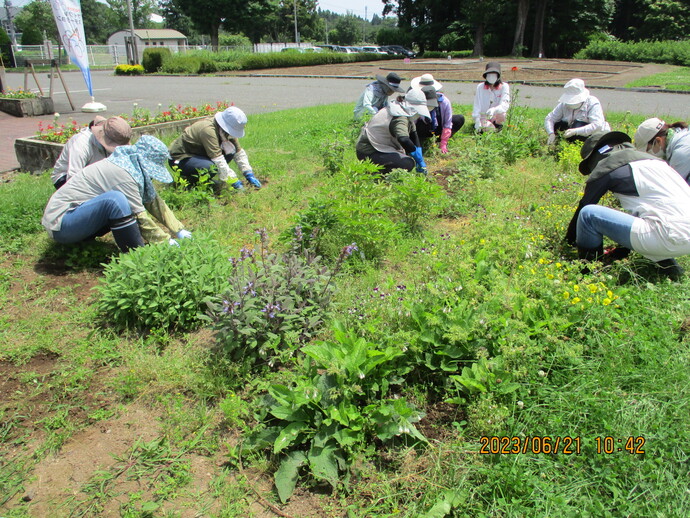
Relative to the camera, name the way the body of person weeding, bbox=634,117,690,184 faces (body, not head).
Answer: to the viewer's left

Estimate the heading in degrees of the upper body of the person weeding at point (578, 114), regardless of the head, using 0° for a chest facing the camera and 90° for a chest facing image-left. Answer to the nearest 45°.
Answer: approximately 45°

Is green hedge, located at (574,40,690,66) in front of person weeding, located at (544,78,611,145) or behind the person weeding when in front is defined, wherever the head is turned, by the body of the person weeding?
behind

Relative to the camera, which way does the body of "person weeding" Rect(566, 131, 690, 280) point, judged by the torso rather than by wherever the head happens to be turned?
to the viewer's left

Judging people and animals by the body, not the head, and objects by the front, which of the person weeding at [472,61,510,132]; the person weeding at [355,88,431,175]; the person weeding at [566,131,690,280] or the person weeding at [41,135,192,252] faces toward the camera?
the person weeding at [472,61,510,132]

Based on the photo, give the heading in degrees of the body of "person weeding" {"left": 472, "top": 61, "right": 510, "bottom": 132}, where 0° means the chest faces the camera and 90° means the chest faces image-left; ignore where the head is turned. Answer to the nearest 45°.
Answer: approximately 0°

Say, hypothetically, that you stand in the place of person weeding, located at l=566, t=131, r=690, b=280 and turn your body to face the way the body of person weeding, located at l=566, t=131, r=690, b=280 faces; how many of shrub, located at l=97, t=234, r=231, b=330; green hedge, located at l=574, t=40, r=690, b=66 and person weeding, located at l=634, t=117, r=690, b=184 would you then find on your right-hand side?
2

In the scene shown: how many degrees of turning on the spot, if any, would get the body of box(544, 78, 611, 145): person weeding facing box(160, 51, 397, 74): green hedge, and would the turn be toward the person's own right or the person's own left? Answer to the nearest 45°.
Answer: approximately 90° to the person's own right

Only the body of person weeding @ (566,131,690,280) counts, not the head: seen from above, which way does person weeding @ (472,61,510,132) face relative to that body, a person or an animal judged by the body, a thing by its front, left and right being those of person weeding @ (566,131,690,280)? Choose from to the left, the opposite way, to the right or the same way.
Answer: to the left

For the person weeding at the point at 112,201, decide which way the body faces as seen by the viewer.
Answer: to the viewer's right

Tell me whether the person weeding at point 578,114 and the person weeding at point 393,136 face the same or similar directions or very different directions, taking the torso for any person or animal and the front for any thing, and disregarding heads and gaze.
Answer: very different directions

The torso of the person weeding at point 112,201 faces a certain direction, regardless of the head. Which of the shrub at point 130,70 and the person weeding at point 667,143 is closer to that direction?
the person weeding

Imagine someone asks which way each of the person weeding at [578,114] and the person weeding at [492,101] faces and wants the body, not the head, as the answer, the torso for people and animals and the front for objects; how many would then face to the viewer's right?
0
